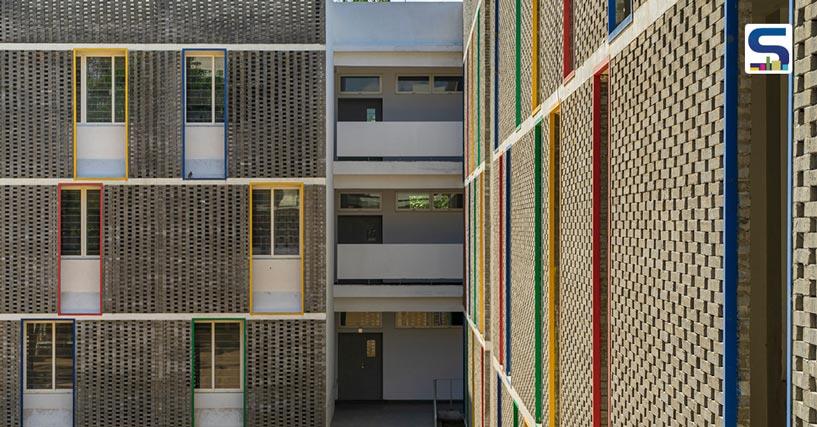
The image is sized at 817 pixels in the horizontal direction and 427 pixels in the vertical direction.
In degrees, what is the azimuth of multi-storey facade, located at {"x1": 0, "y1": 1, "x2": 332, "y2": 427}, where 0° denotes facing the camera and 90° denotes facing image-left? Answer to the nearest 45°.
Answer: approximately 0°

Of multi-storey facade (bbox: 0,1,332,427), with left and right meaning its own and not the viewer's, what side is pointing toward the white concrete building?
left

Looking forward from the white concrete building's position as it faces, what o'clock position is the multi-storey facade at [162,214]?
The multi-storey facade is roughly at 2 o'clock from the white concrete building.

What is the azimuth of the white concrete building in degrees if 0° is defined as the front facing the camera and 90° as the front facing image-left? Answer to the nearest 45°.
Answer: approximately 0°

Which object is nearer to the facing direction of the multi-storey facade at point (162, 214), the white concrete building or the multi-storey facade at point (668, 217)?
the multi-storey facade

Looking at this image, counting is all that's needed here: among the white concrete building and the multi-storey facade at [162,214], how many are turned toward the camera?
2
